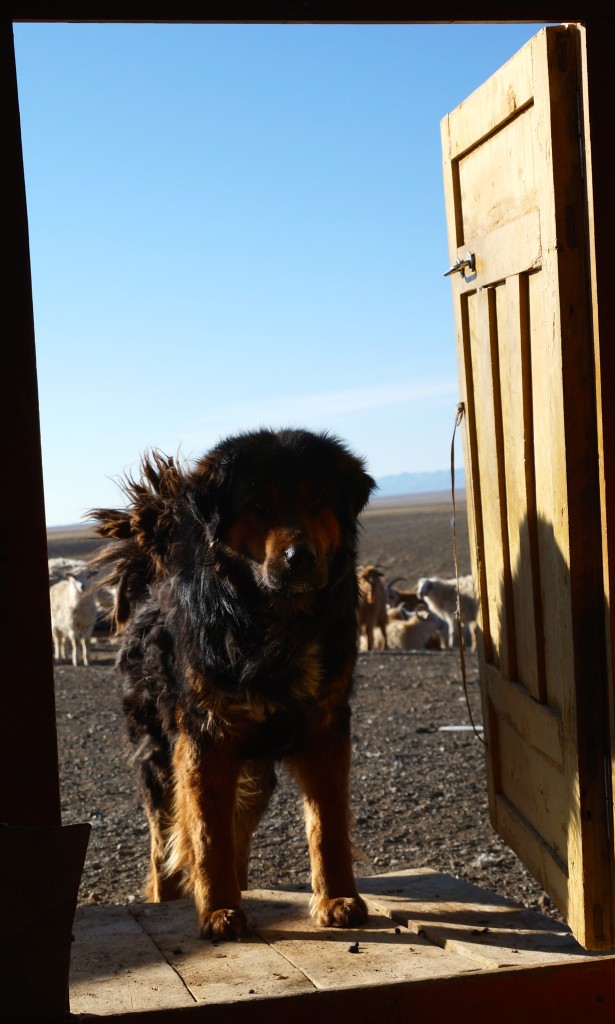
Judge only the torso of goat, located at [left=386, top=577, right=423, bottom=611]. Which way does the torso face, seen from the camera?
to the viewer's left

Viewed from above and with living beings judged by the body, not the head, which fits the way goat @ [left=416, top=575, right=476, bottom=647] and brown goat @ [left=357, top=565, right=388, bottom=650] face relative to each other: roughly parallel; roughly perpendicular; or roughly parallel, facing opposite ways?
roughly perpendicular

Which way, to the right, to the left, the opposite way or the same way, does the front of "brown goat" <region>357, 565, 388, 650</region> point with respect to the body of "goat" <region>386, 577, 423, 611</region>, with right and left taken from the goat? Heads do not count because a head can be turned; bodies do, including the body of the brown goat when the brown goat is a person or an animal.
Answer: to the left

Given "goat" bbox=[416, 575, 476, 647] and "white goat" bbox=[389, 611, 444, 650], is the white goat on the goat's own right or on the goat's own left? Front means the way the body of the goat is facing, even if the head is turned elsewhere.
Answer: on the goat's own left

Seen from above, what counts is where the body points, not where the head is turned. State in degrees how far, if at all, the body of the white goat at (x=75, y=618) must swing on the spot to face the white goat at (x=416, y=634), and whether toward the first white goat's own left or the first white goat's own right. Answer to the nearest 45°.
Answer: approximately 45° to the first white goat's own left

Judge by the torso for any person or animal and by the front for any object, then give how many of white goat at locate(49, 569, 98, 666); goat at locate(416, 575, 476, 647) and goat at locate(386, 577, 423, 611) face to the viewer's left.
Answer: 2

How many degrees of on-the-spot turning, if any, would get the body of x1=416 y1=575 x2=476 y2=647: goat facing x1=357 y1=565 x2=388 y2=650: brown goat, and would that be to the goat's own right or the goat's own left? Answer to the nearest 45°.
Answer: approximately 45° to the goat's own left

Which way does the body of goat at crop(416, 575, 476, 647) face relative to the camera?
to the viewer's left

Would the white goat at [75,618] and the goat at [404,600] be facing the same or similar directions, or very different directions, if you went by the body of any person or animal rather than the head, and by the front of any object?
very different directions

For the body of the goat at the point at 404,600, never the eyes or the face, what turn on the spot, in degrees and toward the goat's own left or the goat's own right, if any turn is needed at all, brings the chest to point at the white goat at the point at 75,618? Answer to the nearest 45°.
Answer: approximately 45° to the goat's own left

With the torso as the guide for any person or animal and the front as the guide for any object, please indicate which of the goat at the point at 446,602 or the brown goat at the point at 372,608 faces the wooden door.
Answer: the brown goat

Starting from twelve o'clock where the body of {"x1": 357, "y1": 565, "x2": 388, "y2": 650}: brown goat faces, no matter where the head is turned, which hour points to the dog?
The dog is roughly at 12 o'clock from the brown goat.

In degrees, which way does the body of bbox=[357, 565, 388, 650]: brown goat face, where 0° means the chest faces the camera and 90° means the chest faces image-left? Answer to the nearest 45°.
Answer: approximately 0°
